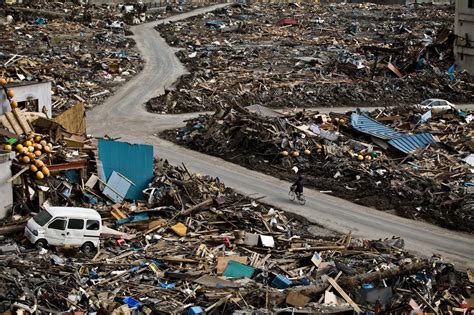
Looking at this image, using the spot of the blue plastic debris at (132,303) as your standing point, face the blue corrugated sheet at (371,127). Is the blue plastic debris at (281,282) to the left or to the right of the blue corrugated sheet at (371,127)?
right

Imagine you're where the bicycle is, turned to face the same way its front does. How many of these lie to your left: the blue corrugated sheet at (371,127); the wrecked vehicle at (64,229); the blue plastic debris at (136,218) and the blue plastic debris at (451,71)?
2
